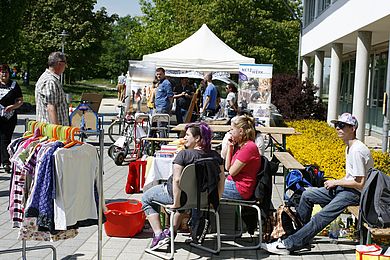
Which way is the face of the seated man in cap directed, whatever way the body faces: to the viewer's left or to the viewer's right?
to the viewer's left

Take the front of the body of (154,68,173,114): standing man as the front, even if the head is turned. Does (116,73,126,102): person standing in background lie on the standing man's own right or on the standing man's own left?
on the standing man's own right

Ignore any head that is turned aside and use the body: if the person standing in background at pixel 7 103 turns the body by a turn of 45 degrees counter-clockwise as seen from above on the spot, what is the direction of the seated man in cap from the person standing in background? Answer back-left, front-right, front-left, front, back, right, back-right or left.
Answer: front

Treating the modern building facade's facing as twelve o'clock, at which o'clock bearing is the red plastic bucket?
The red plastic bucket is roughly at 11 o'clock from the modern building facade.

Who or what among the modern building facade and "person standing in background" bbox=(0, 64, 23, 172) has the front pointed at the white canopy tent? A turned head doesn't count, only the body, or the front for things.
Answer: the modern building facade

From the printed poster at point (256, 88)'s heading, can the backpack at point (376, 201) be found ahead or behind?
ahead

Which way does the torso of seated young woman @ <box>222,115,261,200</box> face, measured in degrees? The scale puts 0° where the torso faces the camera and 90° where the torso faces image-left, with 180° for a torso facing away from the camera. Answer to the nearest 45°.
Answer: approximately 90°

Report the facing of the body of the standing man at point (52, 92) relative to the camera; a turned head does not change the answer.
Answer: to the viewer's right
